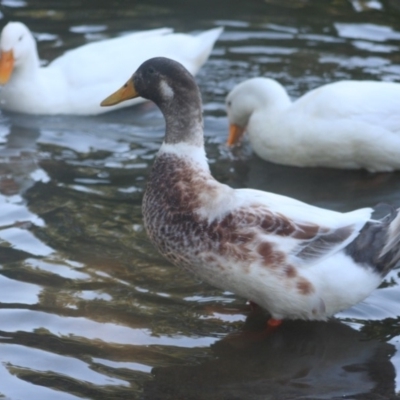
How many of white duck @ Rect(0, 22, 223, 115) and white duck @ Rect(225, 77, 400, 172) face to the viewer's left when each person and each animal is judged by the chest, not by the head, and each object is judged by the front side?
2

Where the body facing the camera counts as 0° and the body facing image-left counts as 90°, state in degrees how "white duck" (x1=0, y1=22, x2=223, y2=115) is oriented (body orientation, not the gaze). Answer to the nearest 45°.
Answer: approximately 90°

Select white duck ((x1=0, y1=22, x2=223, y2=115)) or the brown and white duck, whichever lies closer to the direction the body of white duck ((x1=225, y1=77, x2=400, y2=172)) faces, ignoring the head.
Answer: the white duck

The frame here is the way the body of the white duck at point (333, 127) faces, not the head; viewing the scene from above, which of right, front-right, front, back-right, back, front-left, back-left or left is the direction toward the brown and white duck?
left

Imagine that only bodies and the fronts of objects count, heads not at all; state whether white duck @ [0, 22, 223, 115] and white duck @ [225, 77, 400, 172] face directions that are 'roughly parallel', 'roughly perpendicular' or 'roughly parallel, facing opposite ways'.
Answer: roughly parallel

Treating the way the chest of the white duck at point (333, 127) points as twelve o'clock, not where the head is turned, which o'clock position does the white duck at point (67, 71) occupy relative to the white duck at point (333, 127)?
the white duck at point (67, 71) is roughly at 1 o'clock from the white duck at point (333, 127).

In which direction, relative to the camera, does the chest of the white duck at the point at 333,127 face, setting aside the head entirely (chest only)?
to the viewer's left

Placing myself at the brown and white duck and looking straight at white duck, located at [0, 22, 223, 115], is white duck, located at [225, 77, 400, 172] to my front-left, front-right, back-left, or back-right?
front-right

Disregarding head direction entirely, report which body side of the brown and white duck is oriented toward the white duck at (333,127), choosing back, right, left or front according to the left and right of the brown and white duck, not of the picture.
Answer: right

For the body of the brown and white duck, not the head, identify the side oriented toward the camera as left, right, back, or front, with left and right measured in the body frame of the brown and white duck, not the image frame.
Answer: left

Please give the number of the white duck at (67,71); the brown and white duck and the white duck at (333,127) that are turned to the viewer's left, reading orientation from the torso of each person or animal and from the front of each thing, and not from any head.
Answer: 3

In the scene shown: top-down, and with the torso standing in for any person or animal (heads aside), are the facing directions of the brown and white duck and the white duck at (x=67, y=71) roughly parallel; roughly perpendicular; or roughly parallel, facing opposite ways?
roughly parallel

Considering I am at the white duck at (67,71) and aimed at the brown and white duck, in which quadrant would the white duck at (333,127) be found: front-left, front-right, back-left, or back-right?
front-left

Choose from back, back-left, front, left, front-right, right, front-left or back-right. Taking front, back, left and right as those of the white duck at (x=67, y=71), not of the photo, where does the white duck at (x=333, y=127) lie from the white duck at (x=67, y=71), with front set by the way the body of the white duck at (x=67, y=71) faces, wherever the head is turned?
back-left
